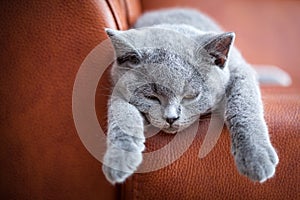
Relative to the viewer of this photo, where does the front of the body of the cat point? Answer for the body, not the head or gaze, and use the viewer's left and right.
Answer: facing the viewer
